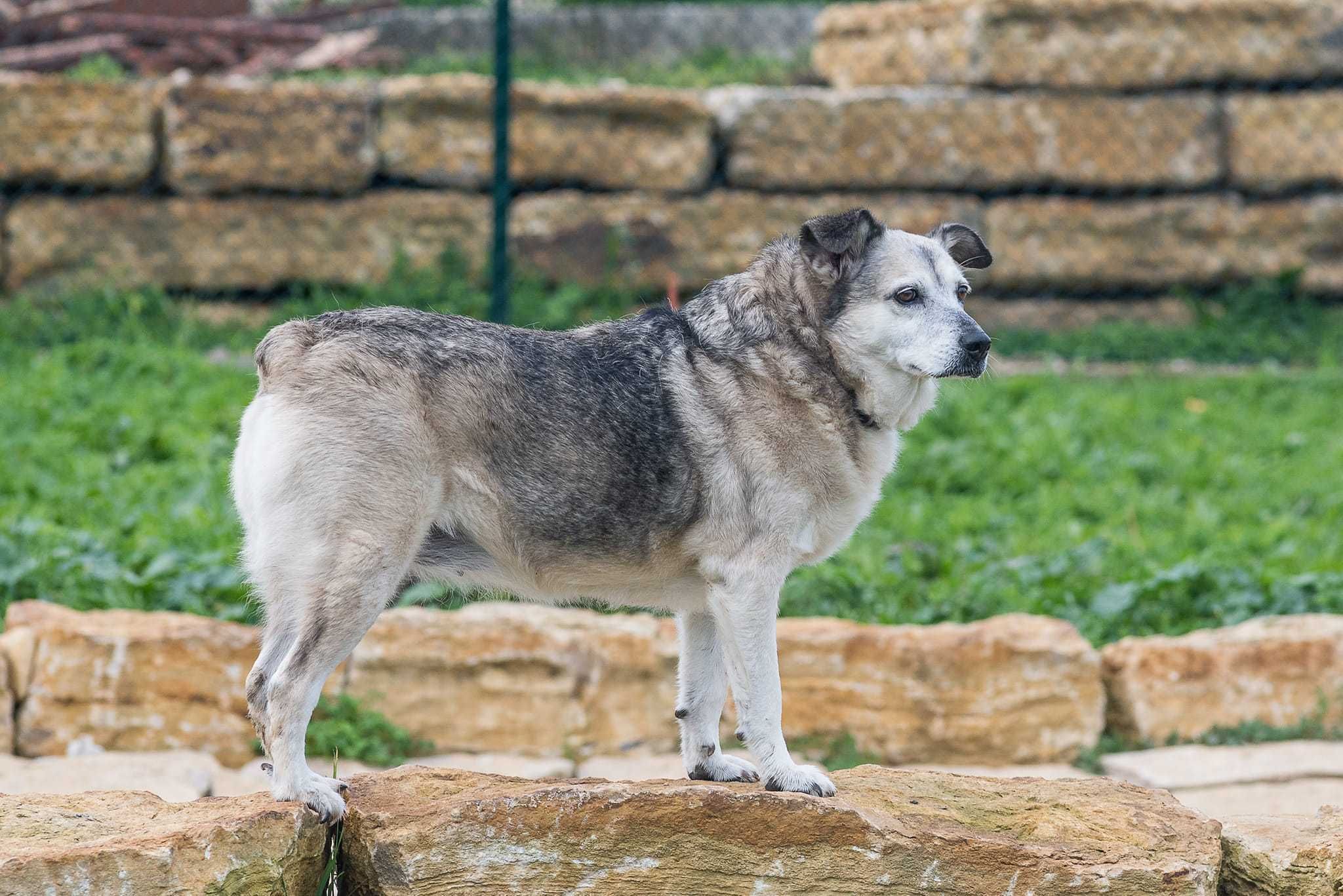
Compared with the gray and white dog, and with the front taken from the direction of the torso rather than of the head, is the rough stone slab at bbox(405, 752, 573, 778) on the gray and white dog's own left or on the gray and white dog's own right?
on the gray and white dog's own left

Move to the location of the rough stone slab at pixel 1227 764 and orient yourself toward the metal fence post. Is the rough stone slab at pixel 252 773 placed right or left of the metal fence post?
left

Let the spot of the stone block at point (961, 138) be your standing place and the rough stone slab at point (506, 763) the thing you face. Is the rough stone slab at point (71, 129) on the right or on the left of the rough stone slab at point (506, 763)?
right

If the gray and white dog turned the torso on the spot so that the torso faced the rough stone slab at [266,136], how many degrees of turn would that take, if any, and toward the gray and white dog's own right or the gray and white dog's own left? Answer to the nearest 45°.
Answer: approximately 90° to the gray and white dog's own left

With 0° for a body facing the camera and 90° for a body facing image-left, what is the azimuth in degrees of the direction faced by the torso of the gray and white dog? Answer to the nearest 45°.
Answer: approximately 270°

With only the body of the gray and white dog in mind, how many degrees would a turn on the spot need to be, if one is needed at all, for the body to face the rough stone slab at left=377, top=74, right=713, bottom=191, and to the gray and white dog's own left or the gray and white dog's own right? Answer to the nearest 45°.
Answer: approximately 90° to the gray and white dog's own left

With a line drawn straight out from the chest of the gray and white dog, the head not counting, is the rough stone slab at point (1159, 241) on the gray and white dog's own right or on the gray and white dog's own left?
on the gray and white dog's own left

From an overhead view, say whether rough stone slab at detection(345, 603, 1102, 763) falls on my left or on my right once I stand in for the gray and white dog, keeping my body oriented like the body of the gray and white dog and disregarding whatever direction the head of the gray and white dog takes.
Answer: on my left

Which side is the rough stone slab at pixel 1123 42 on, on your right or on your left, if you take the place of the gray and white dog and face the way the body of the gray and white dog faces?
on your left

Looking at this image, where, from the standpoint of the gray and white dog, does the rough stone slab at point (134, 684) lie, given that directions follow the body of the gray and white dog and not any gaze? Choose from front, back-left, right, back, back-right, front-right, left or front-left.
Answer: back-left
